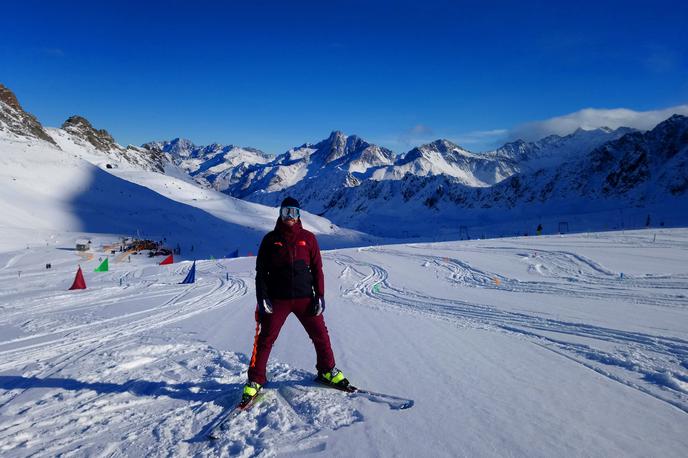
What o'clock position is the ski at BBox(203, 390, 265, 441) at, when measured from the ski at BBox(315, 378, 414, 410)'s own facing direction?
the ski at BBox(203, 390, 265, 441) is roughly at 4 o'clock from the ski at BBox(315, 378, 414, 410).

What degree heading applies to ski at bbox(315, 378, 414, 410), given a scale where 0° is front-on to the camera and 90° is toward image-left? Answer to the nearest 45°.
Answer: approximately 315°

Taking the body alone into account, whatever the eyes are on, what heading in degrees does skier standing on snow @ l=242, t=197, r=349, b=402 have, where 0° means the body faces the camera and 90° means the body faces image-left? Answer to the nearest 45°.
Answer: approximately 0°
